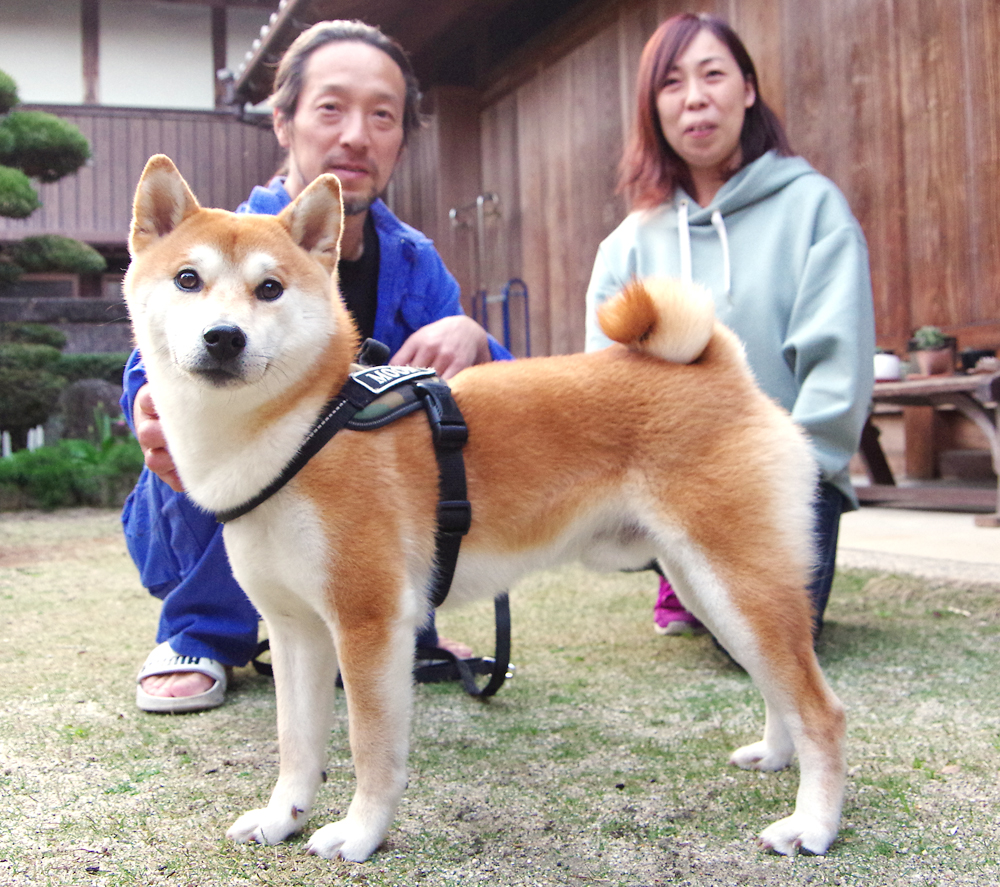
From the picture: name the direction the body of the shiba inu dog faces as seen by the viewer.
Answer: to the viewer's left

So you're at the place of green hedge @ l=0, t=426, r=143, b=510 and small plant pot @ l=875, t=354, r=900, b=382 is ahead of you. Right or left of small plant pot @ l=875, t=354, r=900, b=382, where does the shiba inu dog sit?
right

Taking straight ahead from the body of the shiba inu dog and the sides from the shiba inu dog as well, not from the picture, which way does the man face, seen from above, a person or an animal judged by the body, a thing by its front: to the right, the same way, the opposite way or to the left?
to the left

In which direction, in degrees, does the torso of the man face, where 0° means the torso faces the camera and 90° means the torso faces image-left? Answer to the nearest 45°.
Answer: approximately 0°

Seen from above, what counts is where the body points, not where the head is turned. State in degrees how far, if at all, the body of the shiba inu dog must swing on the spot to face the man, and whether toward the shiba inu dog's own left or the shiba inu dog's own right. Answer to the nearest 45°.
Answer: approximately 90° to the shiba inu dog's own right

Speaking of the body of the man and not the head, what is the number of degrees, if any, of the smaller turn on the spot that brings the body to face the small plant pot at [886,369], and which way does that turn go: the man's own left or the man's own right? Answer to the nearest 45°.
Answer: approximately 135° to the man's own left

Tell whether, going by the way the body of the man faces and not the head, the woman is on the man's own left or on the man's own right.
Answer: on the man's own left

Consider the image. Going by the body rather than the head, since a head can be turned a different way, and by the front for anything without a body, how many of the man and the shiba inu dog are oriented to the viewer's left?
1

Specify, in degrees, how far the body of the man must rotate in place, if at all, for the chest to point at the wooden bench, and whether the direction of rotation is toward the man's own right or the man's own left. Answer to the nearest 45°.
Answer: approximately 135° to the man's own left
